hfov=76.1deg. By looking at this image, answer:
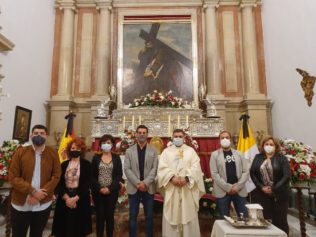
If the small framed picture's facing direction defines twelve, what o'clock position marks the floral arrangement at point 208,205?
The floral arrangement is roughly at 12 o'clock from the small framed picture.

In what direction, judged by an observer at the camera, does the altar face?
facing the viewer

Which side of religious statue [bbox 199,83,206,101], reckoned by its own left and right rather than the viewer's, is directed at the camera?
front

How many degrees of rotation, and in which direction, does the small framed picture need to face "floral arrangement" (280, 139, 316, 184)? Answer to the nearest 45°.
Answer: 0° — it already faces it

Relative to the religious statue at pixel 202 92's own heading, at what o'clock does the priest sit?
The priest is roughly at 12 o'clock from the religious statue.

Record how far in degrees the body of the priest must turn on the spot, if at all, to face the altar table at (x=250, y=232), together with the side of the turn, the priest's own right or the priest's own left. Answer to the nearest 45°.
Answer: approximately 45° to the priest's own left

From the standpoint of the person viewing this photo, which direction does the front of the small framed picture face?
facing the viewer and to the right of the viewer

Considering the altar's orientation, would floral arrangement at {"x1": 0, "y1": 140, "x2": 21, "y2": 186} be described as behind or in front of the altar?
in front

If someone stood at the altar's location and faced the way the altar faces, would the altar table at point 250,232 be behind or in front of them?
in front

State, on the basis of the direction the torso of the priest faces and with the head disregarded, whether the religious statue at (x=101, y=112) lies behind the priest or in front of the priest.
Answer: behind

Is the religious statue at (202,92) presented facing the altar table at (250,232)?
yes

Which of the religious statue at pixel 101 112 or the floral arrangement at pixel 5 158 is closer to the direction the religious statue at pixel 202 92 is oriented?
the floral arrangement

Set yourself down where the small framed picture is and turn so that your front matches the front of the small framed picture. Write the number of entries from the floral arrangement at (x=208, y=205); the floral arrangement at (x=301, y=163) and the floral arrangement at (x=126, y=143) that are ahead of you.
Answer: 3

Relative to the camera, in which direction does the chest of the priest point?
toward the camera
